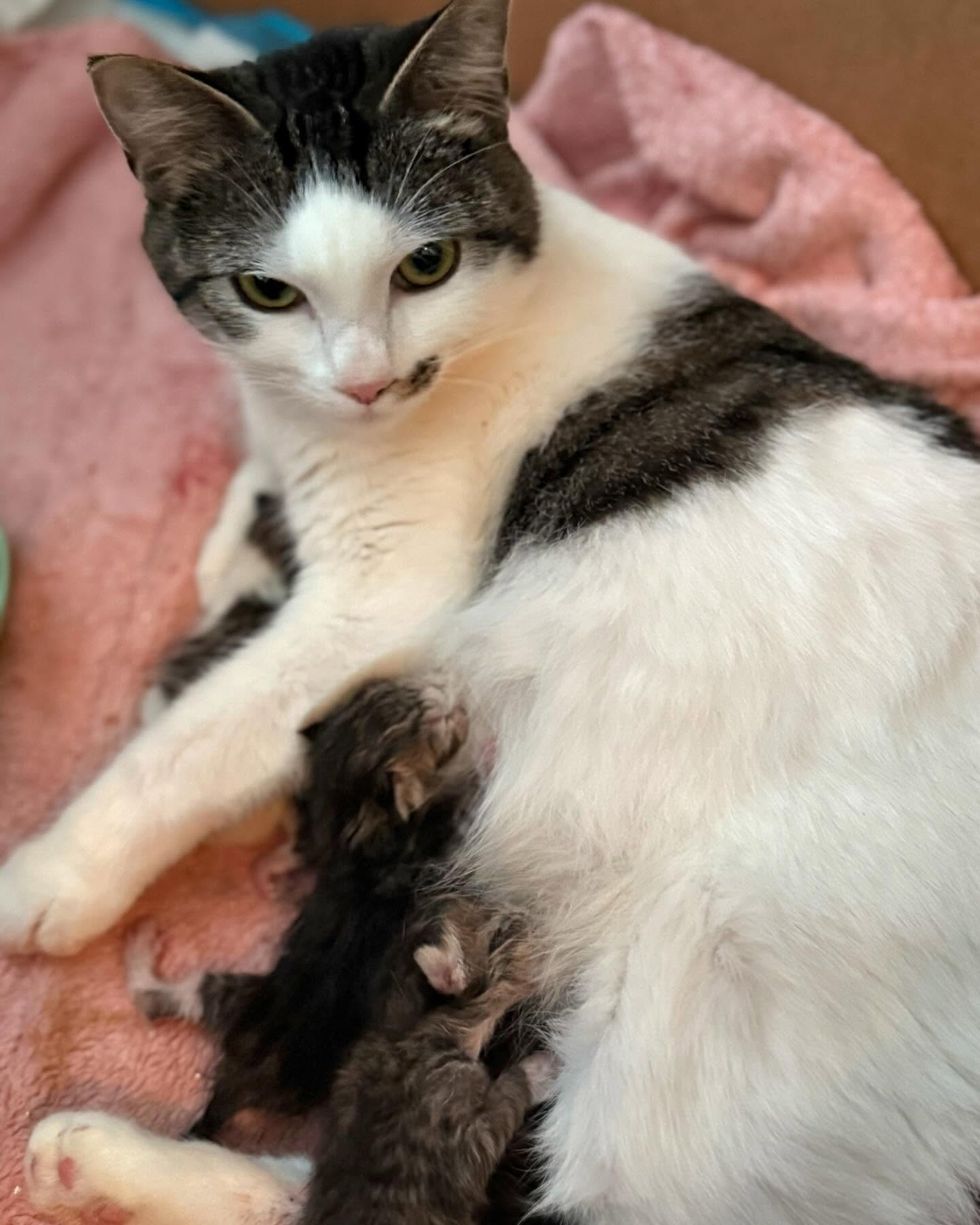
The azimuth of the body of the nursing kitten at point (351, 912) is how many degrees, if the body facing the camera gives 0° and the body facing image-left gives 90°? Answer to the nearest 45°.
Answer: approximately 225°

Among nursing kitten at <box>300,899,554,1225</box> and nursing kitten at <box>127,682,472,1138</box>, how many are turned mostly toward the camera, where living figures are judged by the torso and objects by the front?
0

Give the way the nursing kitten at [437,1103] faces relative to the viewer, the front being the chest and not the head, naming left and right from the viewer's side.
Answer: facing away from the viewer and to the right of the viewer
